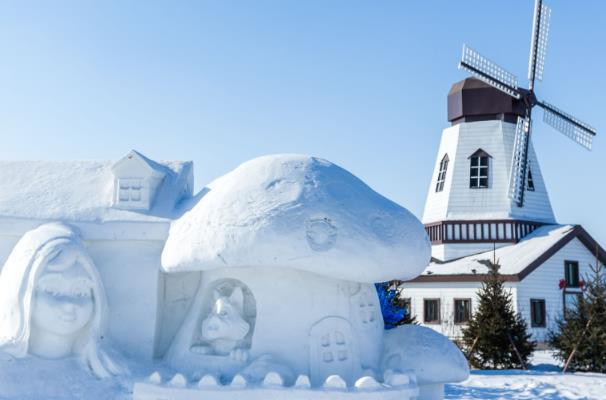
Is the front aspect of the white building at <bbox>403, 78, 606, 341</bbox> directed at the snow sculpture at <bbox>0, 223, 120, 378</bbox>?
no

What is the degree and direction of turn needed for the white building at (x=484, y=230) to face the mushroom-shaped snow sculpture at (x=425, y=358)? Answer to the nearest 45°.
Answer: approximately 45° to its right

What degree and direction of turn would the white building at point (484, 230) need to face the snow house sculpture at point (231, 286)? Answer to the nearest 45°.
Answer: approximately 45° to its right

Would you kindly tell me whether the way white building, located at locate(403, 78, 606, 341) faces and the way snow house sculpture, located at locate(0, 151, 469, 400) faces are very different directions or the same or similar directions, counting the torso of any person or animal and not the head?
same or similar directions

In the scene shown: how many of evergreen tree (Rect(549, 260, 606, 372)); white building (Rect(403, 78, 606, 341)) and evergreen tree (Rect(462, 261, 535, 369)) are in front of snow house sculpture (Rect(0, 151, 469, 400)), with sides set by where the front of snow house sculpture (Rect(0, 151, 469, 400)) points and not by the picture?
0

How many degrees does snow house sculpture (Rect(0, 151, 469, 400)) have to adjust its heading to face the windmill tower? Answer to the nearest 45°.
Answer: approximately 135° to its left

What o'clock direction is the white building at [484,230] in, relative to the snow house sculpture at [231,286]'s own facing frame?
The white building is roughly at 7 o'clock from the snow house sculpture.

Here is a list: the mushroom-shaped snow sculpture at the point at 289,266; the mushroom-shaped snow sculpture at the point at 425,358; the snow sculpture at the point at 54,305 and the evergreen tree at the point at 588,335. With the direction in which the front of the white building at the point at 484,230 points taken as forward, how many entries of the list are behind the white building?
0

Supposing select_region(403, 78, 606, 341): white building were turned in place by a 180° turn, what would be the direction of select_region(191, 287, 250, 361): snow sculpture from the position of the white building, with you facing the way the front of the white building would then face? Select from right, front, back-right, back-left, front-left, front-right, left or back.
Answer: back-left

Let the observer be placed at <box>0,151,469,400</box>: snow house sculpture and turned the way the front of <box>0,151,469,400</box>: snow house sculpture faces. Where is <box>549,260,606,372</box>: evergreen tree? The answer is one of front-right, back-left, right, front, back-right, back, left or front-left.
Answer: back-left

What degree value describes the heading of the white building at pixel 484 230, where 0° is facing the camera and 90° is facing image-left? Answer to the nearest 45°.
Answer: approximately 315°

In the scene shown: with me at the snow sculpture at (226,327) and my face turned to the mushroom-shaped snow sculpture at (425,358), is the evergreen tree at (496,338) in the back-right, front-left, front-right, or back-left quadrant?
front-left

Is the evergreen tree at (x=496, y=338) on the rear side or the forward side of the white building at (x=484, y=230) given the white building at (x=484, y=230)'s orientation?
on the forward side

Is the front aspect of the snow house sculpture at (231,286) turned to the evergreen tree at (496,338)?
no

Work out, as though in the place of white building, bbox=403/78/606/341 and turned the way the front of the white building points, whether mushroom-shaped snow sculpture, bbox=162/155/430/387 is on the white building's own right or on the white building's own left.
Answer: on the white building's own right

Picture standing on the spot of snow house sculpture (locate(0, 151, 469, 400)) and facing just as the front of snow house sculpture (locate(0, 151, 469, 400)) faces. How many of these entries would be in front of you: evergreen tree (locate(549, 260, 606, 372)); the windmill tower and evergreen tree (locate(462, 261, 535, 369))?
0

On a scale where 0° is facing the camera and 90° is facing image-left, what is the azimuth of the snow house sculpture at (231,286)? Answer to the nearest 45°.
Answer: approximately 0°

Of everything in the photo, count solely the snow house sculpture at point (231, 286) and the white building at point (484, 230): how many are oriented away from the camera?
0
